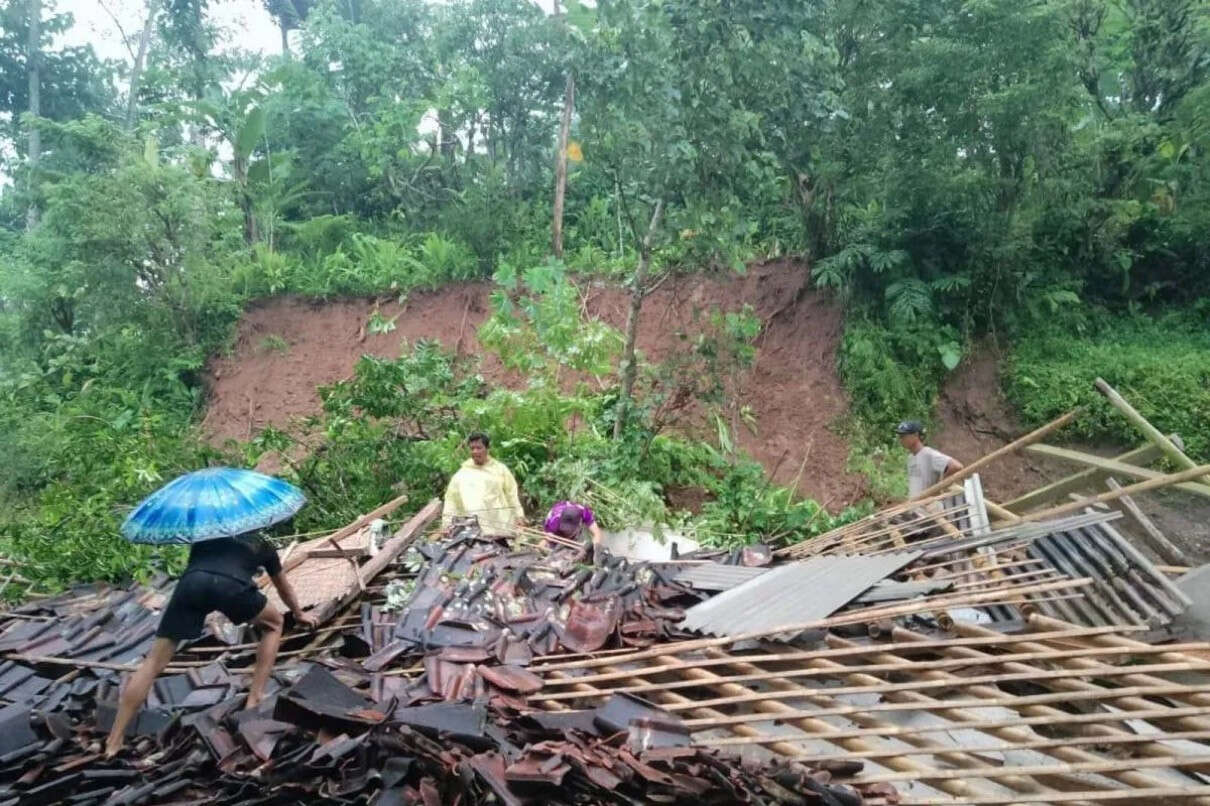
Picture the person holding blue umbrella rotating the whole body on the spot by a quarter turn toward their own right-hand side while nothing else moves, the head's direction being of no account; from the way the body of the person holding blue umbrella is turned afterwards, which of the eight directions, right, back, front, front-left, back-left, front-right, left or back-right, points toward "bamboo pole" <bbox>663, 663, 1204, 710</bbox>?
front

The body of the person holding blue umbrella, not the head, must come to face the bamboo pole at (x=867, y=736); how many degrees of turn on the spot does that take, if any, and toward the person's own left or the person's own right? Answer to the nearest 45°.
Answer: approximately 90° to the person's own right

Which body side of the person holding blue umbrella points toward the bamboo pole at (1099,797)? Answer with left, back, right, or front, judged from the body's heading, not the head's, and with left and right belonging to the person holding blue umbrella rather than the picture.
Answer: right

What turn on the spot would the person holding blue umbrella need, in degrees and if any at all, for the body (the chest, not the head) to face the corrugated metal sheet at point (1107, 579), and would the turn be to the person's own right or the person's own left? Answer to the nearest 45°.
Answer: approximately 45° to the person's own right

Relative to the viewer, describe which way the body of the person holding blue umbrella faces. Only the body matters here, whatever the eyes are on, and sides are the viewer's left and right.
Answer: facing away from the viewer and to the right of the viewer

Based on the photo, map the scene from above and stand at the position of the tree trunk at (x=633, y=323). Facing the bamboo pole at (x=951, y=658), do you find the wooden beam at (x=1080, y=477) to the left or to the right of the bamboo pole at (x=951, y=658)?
left
